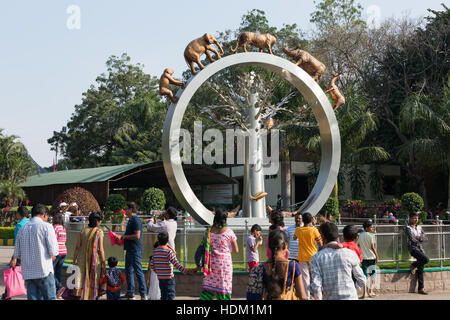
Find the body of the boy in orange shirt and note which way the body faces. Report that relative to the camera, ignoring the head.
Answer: away from the camera

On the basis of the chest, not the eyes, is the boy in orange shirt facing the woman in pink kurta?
no

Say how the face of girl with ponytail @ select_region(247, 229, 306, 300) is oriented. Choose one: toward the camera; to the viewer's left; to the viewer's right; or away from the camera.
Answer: away from the camera

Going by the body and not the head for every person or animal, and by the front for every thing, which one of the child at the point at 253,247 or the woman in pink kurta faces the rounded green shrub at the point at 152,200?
the woman in pink kurta

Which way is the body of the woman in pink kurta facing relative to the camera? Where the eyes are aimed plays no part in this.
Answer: away from the camera

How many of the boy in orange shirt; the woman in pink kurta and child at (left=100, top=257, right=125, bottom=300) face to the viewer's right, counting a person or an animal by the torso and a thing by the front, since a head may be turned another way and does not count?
0

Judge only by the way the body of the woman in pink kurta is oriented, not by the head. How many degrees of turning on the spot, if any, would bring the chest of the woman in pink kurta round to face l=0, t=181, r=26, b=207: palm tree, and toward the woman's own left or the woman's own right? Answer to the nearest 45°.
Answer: approximately 45° to the woman's own left
